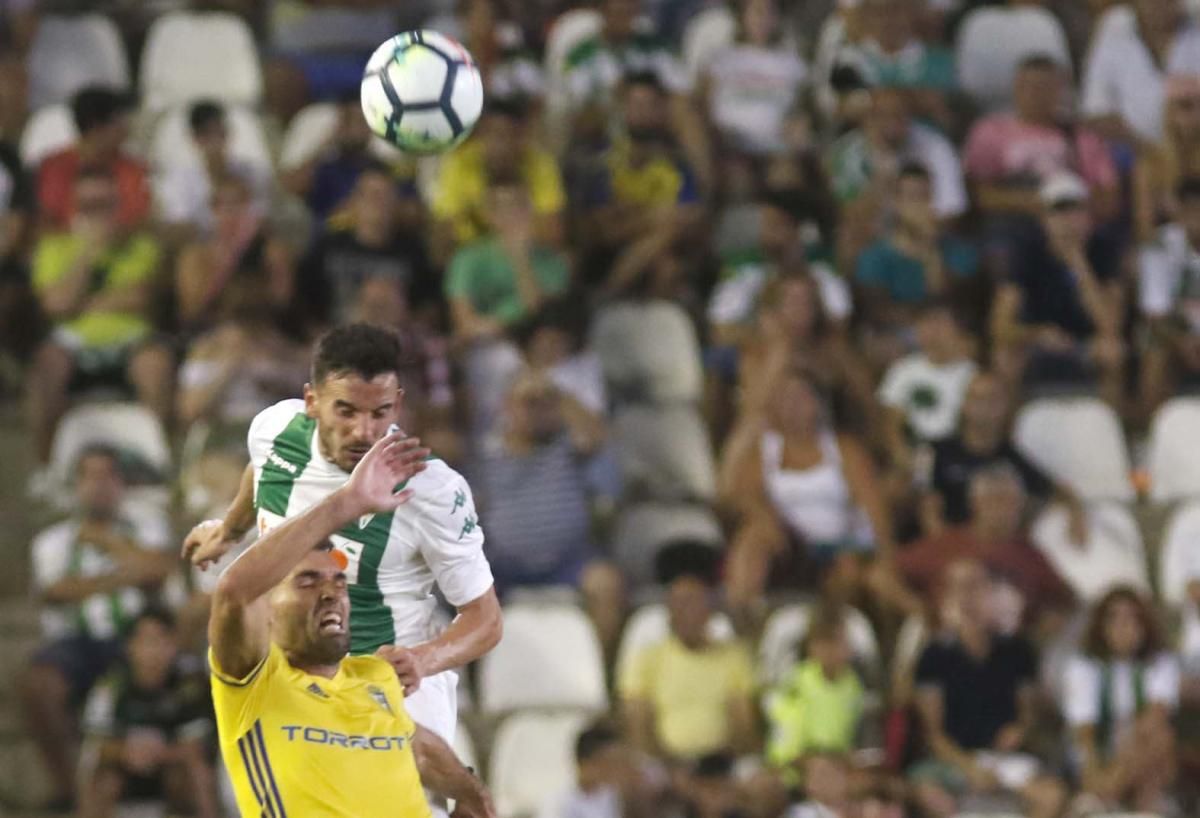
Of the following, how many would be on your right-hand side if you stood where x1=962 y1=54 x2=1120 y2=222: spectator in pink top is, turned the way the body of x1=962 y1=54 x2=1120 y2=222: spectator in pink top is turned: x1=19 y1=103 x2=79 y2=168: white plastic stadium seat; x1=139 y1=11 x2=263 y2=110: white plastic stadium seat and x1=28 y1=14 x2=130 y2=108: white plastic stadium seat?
3

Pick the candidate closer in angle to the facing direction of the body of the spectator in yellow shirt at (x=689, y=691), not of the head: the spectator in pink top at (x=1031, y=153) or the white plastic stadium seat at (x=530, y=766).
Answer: the white plastic stadium seat

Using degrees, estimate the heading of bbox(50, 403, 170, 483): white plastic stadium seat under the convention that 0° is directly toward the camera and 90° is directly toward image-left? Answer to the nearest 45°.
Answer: approximately 0°
